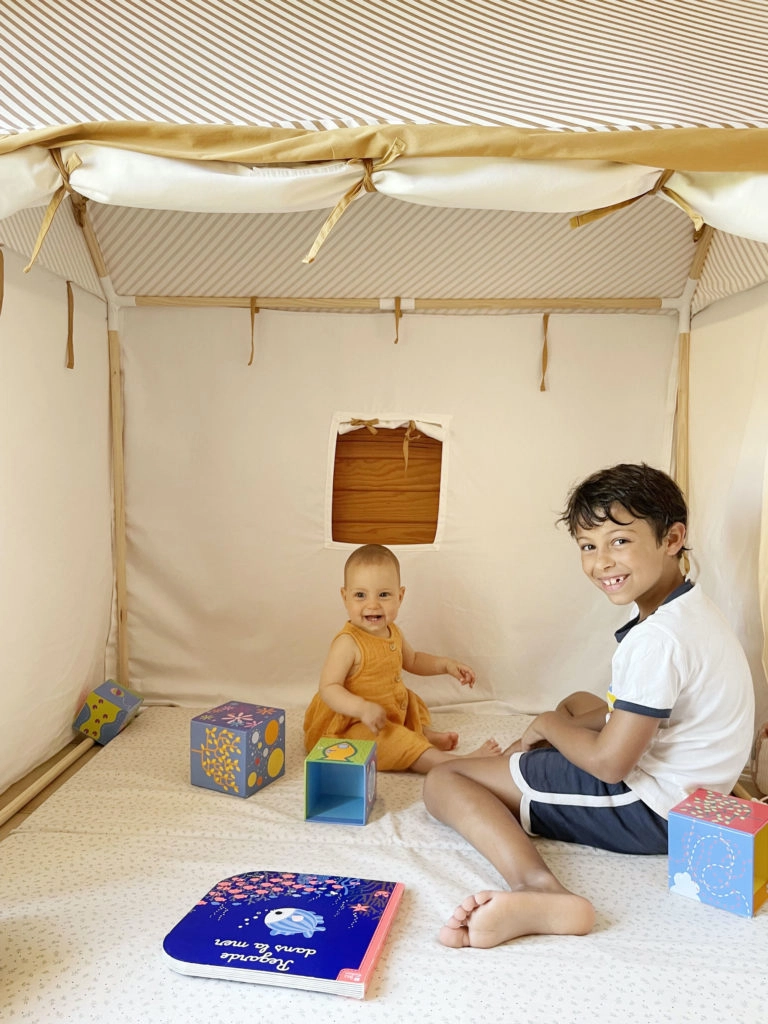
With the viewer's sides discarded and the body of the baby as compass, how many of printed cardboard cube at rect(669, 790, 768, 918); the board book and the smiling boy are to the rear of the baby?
0

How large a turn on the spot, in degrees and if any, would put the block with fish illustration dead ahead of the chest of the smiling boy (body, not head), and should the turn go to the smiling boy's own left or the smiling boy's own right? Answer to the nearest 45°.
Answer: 0° — they already face it

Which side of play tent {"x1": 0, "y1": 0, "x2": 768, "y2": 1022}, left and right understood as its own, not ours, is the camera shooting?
front

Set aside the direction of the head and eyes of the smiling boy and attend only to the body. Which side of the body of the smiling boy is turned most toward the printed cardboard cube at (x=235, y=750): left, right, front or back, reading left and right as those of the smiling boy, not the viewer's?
front

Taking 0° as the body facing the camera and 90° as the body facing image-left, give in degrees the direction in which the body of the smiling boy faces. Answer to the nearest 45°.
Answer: approximately 90°

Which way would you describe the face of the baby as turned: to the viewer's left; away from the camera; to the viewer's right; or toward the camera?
toward the camera

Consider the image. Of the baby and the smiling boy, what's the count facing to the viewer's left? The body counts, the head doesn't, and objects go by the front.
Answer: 1

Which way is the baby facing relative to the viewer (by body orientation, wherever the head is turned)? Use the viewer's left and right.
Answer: facing the viewer and to the right of the viewer

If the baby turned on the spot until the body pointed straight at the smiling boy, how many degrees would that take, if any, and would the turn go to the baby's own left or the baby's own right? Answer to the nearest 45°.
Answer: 0° — they already face them

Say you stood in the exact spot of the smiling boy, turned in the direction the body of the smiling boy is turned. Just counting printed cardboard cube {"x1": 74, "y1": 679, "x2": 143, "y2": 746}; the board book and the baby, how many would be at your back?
0
